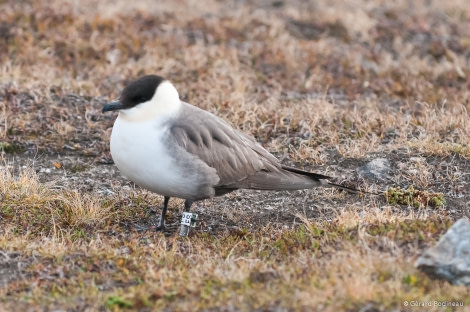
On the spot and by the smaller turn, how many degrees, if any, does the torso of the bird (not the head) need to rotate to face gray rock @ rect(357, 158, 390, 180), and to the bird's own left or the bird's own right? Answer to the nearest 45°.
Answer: approximately 135° to the bird's own right

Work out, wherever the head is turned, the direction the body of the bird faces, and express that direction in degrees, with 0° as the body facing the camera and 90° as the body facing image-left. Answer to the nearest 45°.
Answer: approximately 90°

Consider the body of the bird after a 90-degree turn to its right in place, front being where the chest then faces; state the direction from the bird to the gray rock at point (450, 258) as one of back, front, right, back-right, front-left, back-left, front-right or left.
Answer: back-right
